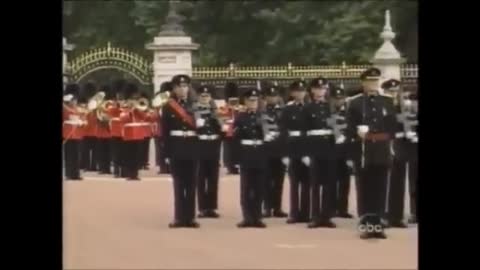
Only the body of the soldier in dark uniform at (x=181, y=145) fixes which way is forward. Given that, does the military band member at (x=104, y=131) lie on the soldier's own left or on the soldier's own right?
on the soldier's own right

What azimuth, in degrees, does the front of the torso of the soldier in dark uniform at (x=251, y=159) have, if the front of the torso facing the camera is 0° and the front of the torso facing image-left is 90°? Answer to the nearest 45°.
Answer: approximately 0°

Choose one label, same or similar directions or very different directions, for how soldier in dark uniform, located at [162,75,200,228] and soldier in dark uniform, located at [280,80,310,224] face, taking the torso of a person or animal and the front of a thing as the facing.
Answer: same or similar directions

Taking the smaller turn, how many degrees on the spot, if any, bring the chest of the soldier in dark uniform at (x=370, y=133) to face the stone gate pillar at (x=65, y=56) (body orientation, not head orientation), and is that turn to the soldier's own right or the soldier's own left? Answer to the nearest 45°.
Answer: approximately 90° to the soldier's own right

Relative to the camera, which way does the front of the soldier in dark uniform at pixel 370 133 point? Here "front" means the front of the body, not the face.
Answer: toward the camera

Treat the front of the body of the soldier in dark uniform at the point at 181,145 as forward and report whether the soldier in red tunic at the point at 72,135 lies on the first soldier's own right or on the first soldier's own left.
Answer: on the first soldier's own right

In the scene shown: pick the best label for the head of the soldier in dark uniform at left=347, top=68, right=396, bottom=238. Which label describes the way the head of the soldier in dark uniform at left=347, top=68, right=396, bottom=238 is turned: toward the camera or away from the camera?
toward the camera

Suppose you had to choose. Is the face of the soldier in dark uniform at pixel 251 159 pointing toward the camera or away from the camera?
toward the camera

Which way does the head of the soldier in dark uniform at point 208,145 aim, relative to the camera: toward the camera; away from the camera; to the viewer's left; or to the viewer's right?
toward the camera

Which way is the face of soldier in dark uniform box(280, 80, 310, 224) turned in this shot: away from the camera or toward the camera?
toward the camera

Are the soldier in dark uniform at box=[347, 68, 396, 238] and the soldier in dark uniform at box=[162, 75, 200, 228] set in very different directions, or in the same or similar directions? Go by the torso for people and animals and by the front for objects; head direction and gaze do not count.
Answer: same or similar directions

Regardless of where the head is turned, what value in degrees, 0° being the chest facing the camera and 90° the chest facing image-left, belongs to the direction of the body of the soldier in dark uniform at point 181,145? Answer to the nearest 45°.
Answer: approximately 0°

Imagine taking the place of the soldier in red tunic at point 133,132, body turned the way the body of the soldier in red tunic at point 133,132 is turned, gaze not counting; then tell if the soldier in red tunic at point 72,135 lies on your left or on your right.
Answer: on your right
